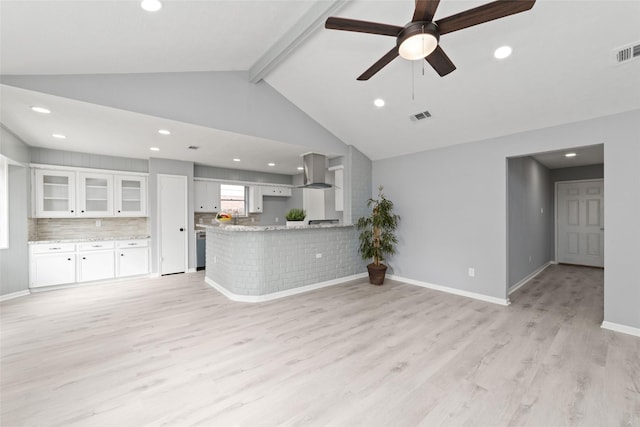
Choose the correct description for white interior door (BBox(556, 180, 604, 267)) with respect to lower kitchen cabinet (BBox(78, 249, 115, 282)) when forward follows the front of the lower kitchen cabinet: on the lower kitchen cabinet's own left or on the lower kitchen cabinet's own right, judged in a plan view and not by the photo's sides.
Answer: on the lower kitchen cabinet's own left

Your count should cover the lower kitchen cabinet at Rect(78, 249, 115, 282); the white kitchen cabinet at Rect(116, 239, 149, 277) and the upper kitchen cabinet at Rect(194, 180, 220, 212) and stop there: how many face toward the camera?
3

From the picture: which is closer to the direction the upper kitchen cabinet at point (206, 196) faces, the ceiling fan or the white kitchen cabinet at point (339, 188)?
the ceiling fan

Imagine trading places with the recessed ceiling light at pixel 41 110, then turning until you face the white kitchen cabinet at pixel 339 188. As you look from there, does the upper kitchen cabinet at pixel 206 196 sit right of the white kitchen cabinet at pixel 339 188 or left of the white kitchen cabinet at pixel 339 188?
left

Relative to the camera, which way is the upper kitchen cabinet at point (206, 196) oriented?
toward the camera

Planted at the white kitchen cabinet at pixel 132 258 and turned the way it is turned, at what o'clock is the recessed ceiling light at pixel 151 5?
The recessed ceiling light is roughly at 12 o'clock from the white kitchen cabinet.

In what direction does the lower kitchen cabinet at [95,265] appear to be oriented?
toward the camera

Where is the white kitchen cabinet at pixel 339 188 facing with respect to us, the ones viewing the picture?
facing the viewer and to the left of the viewer

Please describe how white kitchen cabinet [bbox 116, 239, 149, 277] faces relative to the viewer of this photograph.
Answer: facing the viewer

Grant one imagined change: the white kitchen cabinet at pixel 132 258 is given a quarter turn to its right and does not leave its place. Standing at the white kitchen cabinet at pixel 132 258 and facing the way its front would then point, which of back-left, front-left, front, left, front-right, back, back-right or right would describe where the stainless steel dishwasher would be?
back

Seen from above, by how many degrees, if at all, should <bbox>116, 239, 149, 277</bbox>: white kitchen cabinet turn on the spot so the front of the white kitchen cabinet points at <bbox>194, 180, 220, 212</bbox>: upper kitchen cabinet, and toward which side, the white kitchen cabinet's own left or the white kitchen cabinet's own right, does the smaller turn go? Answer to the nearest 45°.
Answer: approximately 90° to the white kitchen cabinet's own left

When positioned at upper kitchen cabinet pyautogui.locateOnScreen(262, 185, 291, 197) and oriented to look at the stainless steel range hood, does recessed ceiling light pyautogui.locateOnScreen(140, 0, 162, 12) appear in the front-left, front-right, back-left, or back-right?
front-right

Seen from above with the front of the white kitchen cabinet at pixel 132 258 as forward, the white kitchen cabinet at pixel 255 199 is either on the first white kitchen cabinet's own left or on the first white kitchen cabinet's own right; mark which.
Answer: on the first white kitchen cabinet's own left

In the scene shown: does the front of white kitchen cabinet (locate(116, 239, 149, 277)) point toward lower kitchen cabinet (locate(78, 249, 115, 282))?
no

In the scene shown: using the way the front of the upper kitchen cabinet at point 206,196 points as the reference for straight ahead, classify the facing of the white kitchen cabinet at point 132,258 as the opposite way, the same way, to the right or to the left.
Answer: the same way

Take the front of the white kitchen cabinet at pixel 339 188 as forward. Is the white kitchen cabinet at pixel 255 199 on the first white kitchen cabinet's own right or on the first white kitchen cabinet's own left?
on the first white kitchen cabinet's own right

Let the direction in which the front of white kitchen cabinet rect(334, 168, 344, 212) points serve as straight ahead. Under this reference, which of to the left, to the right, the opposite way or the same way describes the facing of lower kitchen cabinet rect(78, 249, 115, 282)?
to the left

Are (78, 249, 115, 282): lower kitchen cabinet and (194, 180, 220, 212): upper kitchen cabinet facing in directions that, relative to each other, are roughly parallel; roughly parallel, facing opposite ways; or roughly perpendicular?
roughly parallel

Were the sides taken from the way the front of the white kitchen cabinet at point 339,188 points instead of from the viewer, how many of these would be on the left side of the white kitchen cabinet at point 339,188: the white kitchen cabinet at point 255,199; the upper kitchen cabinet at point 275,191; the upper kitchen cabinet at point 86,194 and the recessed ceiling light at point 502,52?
1
